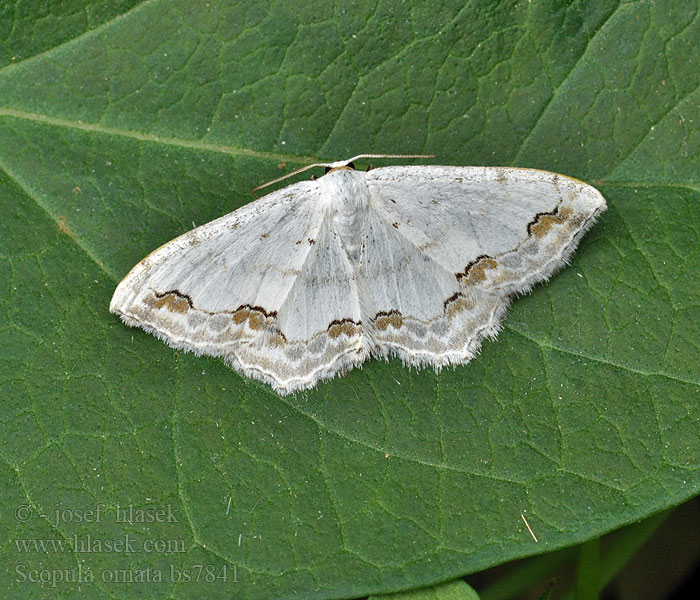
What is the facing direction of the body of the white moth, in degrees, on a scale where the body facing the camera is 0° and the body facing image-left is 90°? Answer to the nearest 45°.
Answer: approximately 180°
